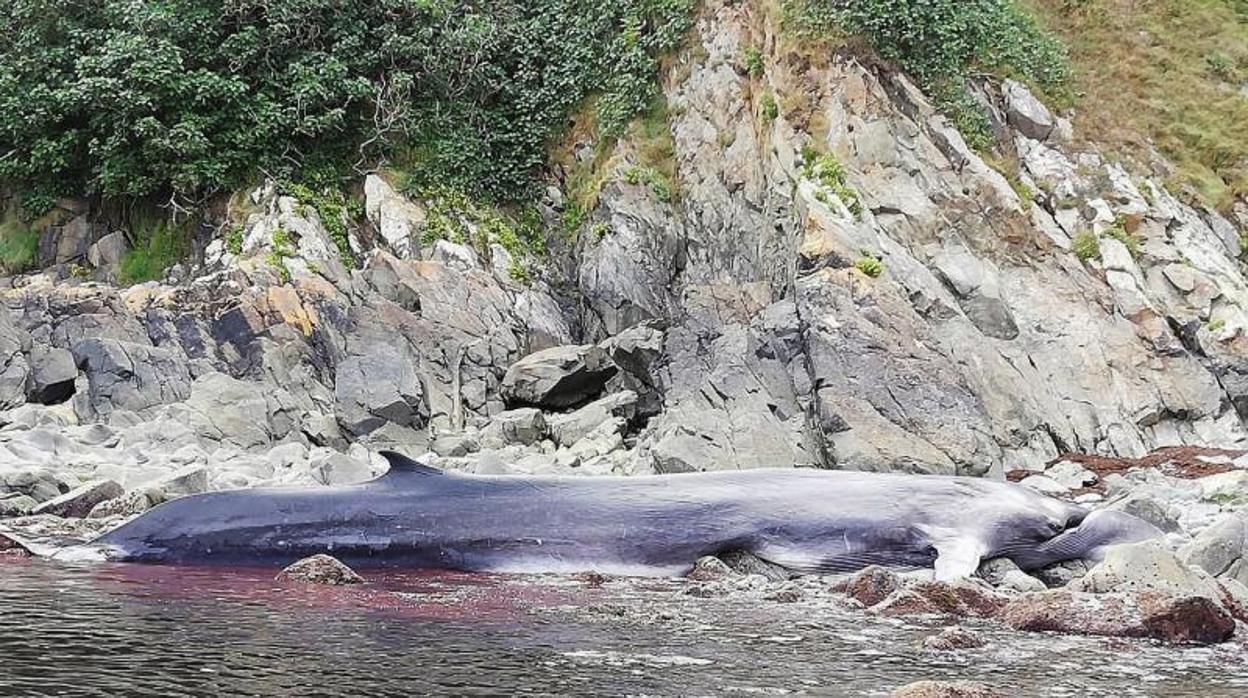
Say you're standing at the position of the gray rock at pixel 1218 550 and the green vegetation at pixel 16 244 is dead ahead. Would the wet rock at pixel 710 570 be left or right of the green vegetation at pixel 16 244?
left

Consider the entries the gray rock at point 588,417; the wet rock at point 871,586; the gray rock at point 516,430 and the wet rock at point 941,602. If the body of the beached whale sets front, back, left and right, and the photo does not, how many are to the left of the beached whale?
2

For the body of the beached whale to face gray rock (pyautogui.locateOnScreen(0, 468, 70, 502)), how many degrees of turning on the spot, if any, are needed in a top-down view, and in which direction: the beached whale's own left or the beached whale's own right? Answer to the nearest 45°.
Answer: approximately 135° to the beached whale's own left

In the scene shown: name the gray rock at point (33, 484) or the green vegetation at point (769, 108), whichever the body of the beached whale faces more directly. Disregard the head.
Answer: the green vegetation

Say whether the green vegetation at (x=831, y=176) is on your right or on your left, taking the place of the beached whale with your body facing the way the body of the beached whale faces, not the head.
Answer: on your left

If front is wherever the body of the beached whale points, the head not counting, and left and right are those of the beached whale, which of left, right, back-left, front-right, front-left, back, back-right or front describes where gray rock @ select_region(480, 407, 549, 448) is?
left

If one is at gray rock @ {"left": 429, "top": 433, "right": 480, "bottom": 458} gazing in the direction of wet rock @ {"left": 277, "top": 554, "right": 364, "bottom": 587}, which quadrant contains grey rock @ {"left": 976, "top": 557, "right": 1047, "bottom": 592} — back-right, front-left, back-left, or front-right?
front-left

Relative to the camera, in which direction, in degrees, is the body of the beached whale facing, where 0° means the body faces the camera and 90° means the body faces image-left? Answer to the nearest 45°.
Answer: approximately 270°

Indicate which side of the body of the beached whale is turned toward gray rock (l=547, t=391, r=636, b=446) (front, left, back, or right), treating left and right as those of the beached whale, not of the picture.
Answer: left

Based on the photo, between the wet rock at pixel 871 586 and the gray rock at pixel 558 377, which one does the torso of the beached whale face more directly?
the wet rock

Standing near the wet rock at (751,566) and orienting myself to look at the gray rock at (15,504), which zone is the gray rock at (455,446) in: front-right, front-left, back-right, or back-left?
front-right

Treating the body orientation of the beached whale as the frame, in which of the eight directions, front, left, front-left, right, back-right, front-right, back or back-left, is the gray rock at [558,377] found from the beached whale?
left

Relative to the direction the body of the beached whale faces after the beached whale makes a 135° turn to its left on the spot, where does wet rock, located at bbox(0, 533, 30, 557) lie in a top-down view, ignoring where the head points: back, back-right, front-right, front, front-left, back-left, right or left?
front-left
